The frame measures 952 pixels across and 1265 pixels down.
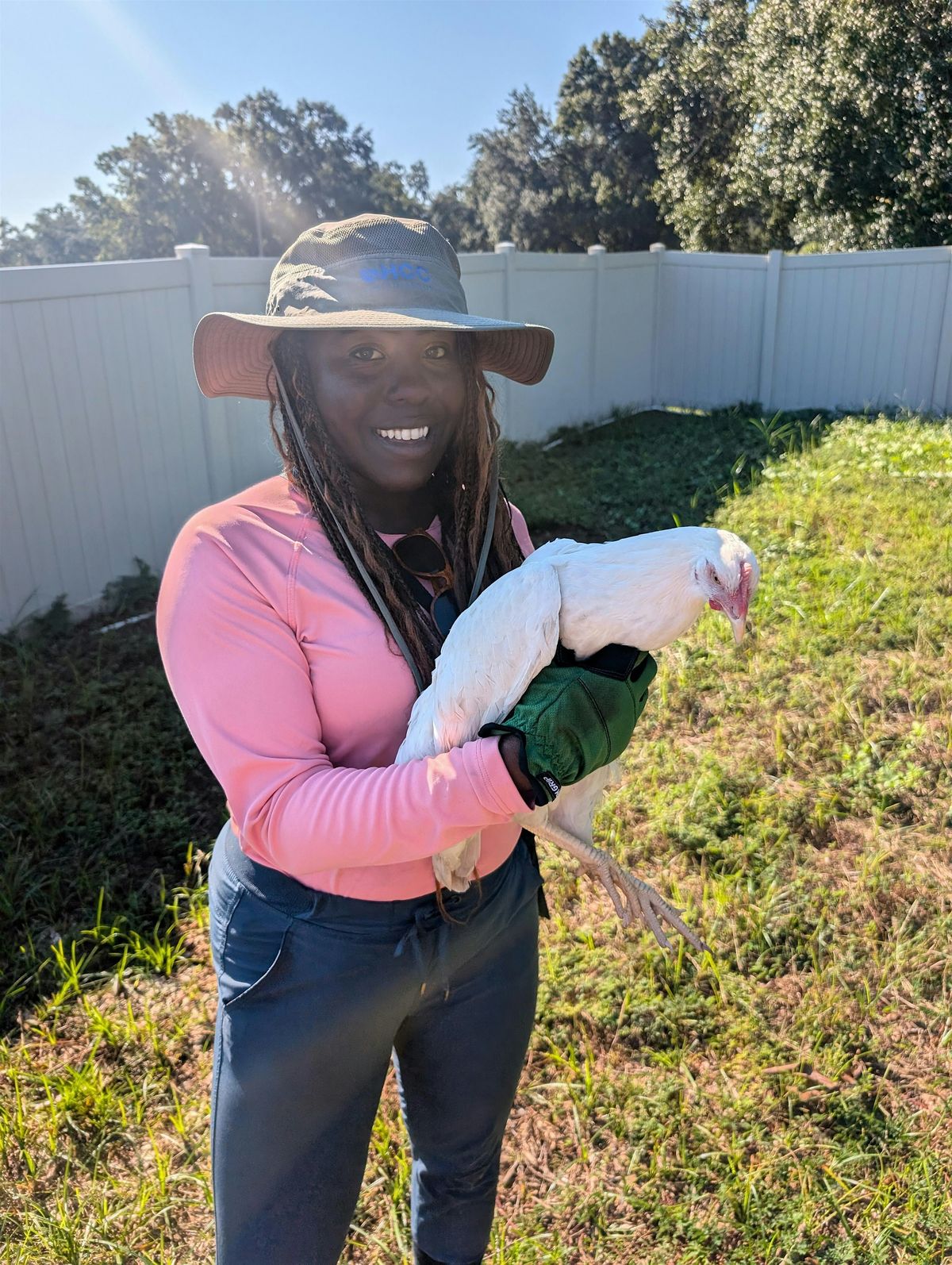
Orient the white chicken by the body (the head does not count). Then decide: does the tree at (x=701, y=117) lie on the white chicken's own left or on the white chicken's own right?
on the white chicken's own left

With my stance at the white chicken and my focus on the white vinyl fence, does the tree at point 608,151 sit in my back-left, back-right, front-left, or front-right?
front-right

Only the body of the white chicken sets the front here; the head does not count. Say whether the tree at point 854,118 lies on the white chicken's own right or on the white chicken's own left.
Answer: on the white chicken's own left

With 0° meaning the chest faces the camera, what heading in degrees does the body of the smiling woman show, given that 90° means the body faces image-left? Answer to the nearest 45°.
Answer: approximately 315°

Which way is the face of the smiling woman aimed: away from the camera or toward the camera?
toward the camera

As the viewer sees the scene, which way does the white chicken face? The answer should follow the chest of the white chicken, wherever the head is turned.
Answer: to the viewer's right

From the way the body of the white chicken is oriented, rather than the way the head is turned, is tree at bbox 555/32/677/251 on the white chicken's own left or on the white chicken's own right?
on the white chicken's own left

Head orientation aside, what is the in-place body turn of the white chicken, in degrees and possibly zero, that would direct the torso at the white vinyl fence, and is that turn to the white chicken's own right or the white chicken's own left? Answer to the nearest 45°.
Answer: approximately 135° to the white chicken's own left

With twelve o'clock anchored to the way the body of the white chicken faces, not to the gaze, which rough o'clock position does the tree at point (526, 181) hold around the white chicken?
The tree is roughly at 9 o'clock from the white chicken.
